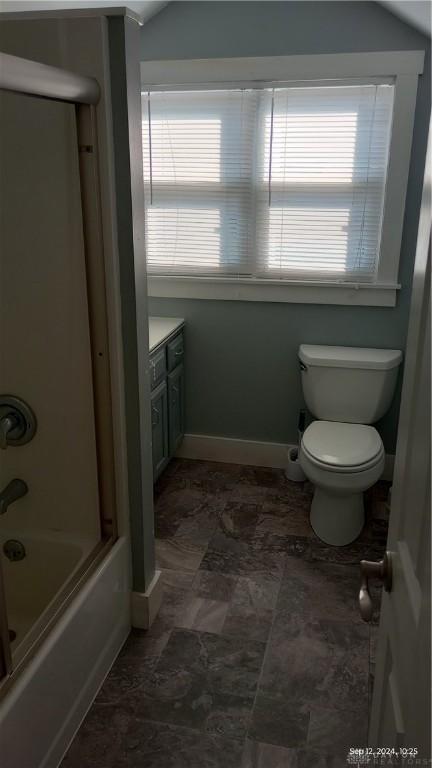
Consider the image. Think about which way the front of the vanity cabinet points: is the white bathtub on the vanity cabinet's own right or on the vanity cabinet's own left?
on the vanity cabinet's own right

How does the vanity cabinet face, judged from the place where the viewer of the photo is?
facing to the right of the viewer

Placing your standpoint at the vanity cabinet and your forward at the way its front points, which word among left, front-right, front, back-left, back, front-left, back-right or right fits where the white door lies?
right

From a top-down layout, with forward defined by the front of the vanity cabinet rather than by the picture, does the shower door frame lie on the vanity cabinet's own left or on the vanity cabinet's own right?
on the vanity cabinet's own right
